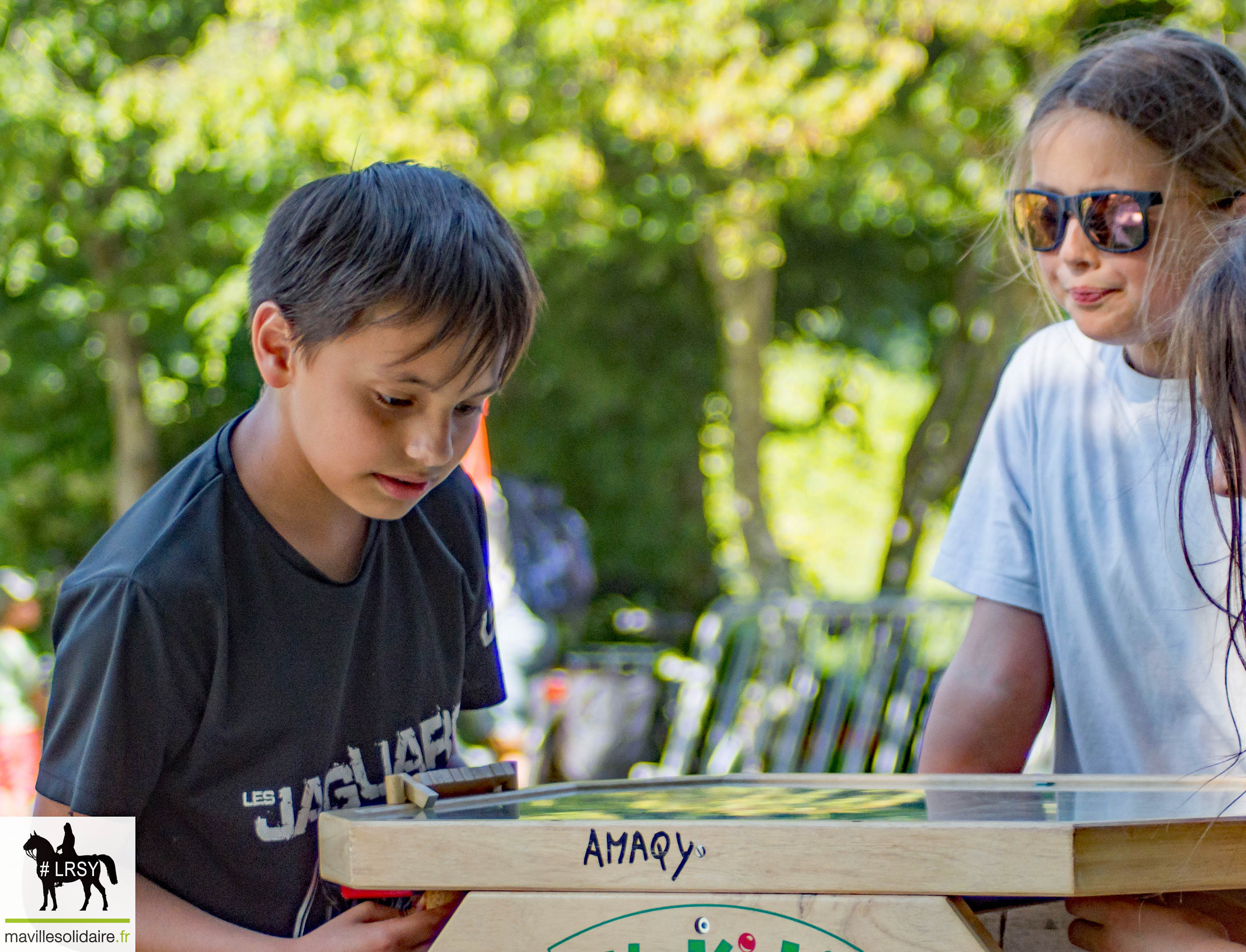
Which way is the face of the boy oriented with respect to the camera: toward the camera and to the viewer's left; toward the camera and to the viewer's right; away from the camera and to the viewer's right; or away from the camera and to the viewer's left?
toward the camera and to the viewer's right

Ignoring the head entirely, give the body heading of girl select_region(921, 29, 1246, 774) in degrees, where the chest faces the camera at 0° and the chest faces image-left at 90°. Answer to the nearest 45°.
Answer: approximately 0°

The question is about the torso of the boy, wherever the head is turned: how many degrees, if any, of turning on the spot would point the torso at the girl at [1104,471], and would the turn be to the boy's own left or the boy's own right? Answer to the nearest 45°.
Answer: approximately 45° to the boy's own left

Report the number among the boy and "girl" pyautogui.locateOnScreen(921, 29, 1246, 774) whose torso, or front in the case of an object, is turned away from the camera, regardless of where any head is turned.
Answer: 0

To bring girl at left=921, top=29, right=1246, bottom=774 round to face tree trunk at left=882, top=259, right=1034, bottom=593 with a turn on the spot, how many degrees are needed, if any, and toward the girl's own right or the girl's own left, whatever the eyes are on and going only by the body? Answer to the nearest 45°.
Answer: approximately 180°

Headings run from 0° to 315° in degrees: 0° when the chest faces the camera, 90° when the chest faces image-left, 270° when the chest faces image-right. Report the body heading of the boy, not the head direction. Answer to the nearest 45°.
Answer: approximately 315°

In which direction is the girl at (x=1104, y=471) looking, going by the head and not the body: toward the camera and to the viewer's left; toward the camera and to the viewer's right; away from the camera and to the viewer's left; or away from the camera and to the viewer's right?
toward the camera and to the viewer's left

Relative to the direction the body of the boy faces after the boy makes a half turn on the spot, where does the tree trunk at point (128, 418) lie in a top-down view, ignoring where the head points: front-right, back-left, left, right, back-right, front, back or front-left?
front-right

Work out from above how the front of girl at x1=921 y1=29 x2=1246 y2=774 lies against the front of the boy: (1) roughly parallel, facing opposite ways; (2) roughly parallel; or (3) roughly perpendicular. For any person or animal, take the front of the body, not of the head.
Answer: roughly perpendicular

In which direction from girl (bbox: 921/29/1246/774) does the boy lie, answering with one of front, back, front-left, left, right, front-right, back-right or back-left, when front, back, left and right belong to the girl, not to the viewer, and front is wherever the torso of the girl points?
front-right
